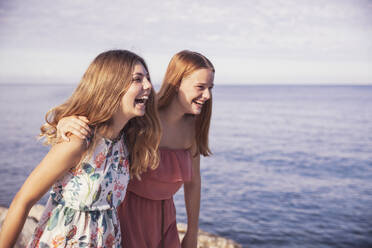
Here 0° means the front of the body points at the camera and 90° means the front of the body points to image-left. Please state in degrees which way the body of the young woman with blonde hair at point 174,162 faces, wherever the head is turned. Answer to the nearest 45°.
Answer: approximately 315°

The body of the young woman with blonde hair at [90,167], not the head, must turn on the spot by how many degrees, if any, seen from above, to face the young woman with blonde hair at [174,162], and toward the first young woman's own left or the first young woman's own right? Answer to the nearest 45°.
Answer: approximately 90° to the first young woman's own left

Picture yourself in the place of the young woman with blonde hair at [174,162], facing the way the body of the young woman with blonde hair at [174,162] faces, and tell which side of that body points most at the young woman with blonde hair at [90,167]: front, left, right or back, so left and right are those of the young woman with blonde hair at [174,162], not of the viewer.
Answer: right

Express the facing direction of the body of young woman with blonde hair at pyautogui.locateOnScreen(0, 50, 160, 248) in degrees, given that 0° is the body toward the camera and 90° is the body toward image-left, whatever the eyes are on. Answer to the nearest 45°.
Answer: approximately 315°
